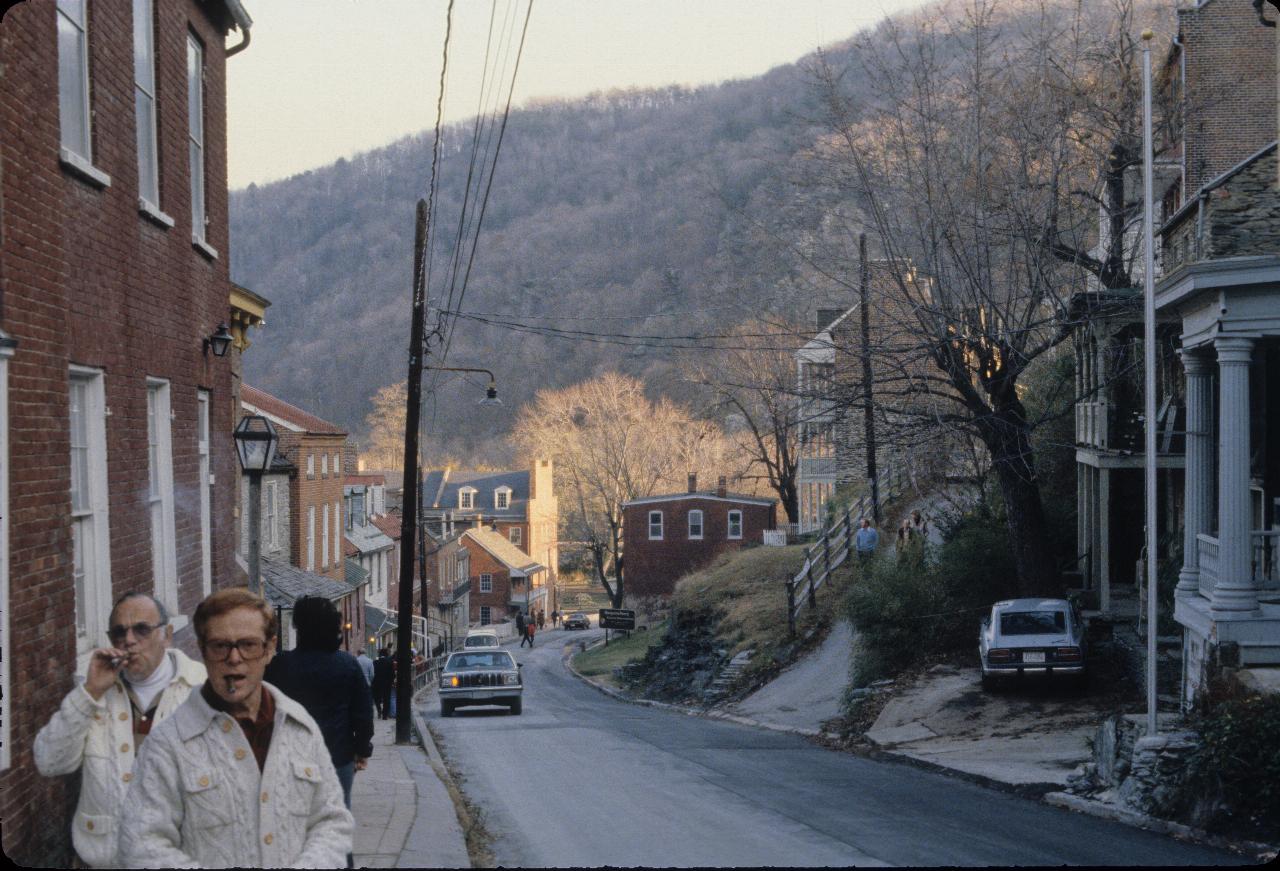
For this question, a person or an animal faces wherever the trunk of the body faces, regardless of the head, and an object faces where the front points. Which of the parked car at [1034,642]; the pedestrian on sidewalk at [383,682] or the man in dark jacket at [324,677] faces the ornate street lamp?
the man in dark jacket

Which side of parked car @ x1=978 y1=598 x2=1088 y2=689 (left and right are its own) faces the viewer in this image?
back

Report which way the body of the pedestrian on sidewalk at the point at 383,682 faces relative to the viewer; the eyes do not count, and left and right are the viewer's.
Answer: facing away from the viewer

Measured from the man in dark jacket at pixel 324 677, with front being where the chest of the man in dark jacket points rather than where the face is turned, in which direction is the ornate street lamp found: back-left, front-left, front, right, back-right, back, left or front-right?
front

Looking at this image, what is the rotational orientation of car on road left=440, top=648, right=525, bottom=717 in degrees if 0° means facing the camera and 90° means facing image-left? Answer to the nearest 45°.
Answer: approximately 0°

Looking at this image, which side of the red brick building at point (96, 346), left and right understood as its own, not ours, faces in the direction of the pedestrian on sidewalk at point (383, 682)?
left

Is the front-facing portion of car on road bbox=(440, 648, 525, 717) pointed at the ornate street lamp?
yes

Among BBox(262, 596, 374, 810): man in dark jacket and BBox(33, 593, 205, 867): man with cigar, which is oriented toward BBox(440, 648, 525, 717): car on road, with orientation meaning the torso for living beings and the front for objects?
the man in dark jacket

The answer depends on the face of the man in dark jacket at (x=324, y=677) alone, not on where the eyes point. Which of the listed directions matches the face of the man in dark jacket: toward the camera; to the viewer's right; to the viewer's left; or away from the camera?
away from the camera

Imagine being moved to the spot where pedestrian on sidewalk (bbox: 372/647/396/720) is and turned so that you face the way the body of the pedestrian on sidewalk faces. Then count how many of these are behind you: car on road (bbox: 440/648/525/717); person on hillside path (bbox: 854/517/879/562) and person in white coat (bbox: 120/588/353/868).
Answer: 1

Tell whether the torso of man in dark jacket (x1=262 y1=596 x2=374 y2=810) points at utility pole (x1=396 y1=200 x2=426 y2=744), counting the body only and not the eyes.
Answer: yes

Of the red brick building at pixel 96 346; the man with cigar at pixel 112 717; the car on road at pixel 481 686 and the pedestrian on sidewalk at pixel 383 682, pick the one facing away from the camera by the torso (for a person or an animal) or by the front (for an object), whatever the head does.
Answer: the pedestrian on sidewalk

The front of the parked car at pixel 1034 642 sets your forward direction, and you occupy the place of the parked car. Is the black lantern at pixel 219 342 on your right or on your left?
on your left

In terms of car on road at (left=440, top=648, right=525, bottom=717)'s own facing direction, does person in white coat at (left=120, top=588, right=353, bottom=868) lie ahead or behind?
ahead

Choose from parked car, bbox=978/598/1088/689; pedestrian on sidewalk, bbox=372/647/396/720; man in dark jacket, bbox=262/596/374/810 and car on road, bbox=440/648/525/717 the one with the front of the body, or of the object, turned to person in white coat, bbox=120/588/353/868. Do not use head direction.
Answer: the car on road

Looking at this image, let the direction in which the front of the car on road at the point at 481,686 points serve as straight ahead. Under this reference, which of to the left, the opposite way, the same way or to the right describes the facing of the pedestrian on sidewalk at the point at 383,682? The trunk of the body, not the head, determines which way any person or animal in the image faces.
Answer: the opposite way

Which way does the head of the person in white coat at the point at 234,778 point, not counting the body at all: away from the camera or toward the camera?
toward the camera

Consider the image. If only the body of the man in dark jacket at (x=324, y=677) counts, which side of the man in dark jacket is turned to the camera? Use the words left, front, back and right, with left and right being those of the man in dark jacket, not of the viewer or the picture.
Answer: back

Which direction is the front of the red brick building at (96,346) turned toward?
to the viewer's right

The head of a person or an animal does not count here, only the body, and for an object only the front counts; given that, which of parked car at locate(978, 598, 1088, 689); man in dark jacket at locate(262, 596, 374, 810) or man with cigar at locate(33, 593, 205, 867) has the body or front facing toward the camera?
the man with cigar

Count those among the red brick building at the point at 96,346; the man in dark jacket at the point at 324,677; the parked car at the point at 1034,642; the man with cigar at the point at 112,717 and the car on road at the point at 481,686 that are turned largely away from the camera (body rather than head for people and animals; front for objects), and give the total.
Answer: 2
